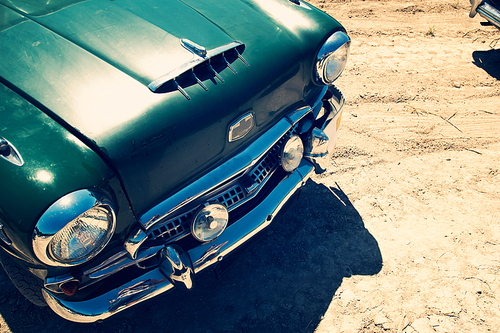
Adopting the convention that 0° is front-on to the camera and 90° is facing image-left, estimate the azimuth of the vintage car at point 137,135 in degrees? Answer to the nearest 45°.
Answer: approximately 315°

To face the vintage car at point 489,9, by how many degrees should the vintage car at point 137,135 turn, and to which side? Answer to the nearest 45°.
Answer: approximately 90° to its left
